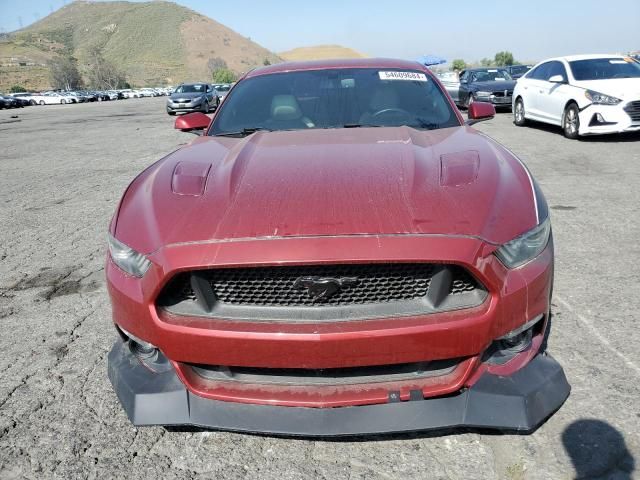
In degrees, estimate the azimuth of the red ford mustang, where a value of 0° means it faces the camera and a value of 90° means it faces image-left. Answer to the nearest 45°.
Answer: approximately 0°

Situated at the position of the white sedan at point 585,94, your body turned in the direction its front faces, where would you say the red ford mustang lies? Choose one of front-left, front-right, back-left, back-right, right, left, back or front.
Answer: front-right

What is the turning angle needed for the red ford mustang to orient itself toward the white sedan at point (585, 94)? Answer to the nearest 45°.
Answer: approximately 135° to its left
